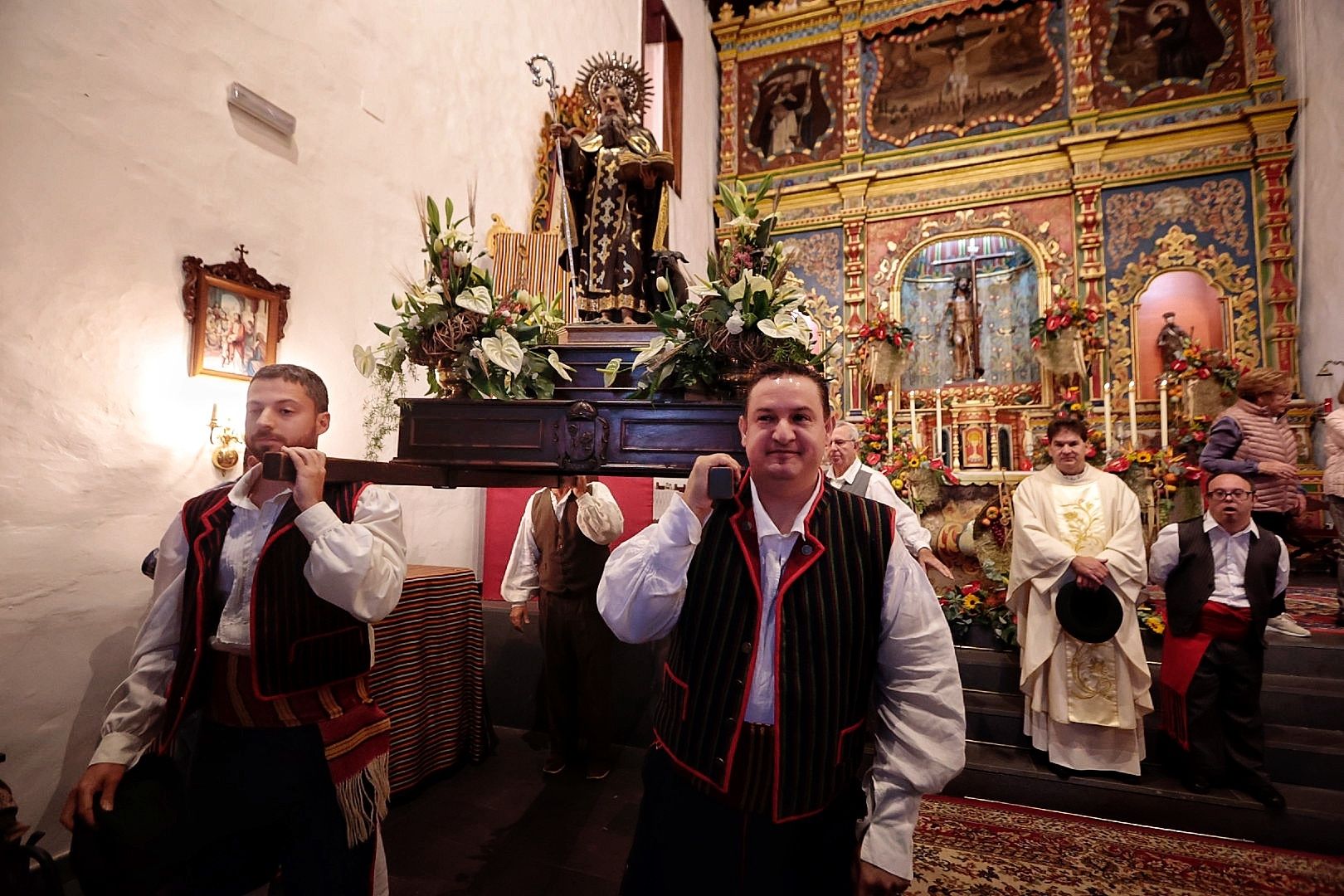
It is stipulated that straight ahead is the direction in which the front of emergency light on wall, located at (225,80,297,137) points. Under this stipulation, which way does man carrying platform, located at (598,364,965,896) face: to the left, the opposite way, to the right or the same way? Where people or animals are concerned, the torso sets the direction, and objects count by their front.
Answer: to the right

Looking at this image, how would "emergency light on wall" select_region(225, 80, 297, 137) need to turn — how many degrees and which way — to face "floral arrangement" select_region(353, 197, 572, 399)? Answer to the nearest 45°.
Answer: approximately 45° to its right

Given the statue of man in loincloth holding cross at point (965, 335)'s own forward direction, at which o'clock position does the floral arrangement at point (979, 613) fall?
The floral arrangement is roughly at 12 o'clock from the statue of man in loincloth holding cross.

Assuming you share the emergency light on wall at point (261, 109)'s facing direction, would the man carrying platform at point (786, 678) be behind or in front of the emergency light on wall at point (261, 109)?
in front

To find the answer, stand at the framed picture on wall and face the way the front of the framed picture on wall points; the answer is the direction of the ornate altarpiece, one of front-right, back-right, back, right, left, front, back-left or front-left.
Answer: front-left

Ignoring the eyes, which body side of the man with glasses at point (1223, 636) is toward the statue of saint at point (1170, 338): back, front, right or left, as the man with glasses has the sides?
back

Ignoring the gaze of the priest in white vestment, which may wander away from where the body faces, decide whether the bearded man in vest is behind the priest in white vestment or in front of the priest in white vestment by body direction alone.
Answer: in front

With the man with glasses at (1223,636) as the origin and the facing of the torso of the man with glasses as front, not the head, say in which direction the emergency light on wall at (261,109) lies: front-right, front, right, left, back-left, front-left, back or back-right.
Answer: front-right

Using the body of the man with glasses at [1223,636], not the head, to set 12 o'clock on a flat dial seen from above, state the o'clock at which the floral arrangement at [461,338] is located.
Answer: The floral arrangement is roughly at 1 o'clock from the man with glasses.
